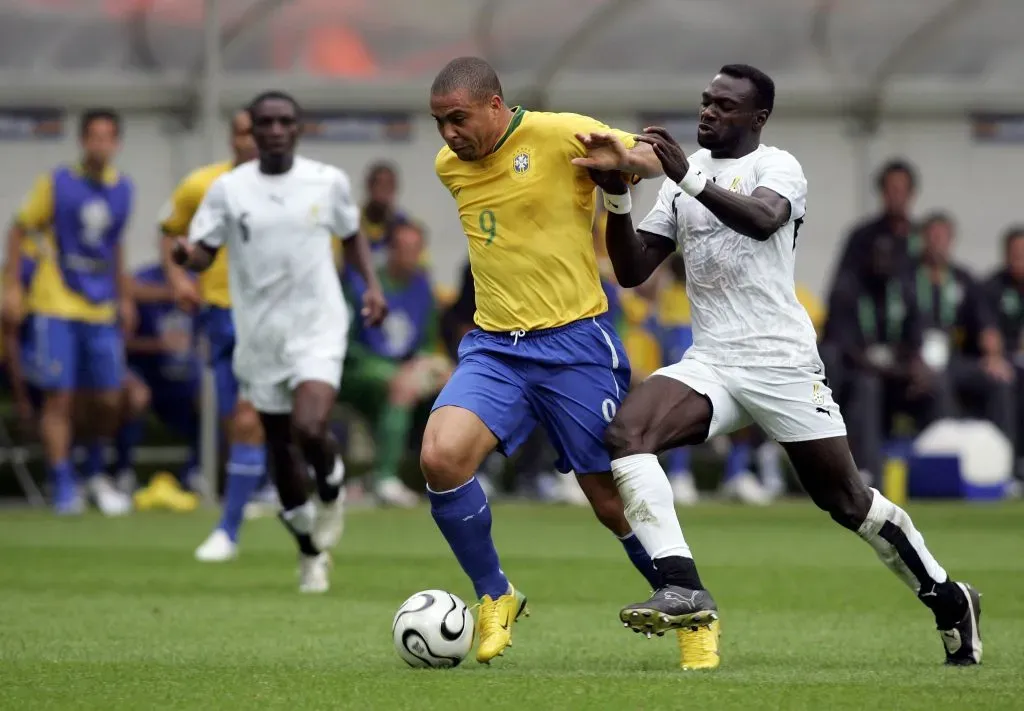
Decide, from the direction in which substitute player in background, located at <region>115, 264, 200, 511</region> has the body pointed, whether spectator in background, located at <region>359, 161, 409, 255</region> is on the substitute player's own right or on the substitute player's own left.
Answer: on the substitute player's own left

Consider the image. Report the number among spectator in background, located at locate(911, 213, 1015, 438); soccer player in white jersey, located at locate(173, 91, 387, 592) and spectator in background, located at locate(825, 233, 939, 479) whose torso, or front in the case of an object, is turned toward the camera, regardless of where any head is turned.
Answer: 3

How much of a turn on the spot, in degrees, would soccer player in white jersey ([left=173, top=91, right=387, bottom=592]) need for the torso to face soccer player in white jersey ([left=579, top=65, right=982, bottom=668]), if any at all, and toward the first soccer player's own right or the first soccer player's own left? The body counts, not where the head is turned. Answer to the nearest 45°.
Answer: approximately 45° to the first soccer player's own left

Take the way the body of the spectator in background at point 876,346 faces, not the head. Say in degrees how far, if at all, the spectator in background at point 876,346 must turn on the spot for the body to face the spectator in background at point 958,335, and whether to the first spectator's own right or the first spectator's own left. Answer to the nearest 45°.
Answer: approximately 135° to the first spectator's own left

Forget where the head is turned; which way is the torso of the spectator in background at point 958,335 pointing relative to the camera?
toward the camera

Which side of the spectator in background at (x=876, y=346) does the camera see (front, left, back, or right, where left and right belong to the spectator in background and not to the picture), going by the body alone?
front

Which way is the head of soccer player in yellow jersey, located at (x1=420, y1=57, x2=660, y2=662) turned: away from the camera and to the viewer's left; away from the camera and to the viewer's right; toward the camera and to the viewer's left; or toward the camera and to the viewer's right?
toward the camera and to the viewer's left

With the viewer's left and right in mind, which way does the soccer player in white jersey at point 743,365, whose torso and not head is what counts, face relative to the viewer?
facing the viewer and to the left of the viewer

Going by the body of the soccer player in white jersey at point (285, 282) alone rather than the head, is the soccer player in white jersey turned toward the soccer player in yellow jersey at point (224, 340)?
no

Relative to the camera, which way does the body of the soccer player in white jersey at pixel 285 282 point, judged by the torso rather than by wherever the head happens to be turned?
toward the camera

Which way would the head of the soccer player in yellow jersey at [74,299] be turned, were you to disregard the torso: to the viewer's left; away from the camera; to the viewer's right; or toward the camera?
toward the camera

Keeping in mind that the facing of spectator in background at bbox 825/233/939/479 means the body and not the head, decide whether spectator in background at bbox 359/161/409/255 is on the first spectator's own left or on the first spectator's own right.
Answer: on the first spectator's own right

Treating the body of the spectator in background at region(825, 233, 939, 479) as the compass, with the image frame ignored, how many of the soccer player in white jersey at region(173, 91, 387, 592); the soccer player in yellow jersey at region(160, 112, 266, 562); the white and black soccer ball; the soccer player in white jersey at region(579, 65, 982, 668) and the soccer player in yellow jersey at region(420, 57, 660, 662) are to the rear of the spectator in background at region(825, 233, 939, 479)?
0

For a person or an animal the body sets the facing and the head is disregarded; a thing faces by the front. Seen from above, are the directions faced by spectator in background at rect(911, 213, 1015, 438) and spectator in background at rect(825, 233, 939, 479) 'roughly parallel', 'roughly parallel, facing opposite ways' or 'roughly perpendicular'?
roughly parallel
